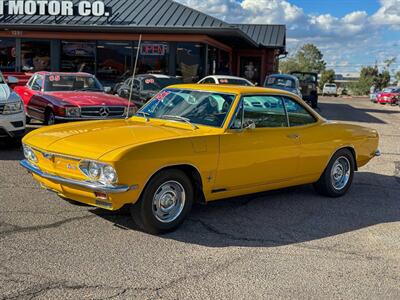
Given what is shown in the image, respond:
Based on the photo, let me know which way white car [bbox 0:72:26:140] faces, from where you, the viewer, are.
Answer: facing the viewer and to the right of the viewer

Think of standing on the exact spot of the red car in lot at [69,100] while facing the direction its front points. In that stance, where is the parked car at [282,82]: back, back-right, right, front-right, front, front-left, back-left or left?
left

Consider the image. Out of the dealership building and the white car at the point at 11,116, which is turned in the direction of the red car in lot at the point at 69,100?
the dealership building

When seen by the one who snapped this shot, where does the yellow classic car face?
facing the viewer and to the left of the viewer

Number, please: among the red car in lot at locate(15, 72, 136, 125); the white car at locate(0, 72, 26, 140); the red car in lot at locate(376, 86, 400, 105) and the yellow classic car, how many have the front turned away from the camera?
0

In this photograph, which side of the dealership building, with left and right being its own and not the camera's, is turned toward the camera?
front

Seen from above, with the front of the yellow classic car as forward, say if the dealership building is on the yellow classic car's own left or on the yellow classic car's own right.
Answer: on the yellow classic car's own right

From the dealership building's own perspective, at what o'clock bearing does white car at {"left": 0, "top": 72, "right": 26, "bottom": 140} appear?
The white car is roughly at 12 o'clock from the dealership building.

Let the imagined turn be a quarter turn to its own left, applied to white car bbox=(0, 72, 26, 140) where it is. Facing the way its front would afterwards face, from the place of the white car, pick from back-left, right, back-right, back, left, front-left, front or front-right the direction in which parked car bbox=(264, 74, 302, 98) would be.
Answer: front

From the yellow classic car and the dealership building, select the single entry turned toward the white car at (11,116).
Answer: the dealership building

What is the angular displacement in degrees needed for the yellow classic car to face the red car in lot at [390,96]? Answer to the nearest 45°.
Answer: approximately 180°

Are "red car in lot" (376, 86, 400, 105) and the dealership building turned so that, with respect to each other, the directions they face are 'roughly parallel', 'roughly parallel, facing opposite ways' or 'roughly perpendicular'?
roughly perpendicular

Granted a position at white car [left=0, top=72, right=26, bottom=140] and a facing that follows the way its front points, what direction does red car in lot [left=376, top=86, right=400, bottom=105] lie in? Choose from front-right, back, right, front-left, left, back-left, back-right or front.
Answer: left

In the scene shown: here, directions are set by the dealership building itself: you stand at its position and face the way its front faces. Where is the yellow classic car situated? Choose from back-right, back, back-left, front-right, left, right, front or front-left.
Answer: front

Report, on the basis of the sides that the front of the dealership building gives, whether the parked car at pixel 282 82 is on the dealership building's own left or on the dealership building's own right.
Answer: on the dealership building's own left
